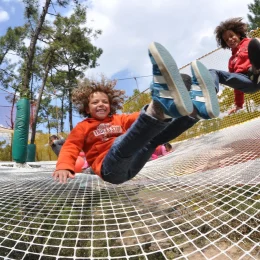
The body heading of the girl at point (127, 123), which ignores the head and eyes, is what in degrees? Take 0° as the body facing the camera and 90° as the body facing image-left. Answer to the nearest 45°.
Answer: approximately 315°

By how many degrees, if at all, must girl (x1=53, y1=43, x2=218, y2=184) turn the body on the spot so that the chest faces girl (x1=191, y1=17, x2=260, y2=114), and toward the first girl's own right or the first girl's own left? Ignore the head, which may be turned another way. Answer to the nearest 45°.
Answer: approximately 90° to the first girl's own left
